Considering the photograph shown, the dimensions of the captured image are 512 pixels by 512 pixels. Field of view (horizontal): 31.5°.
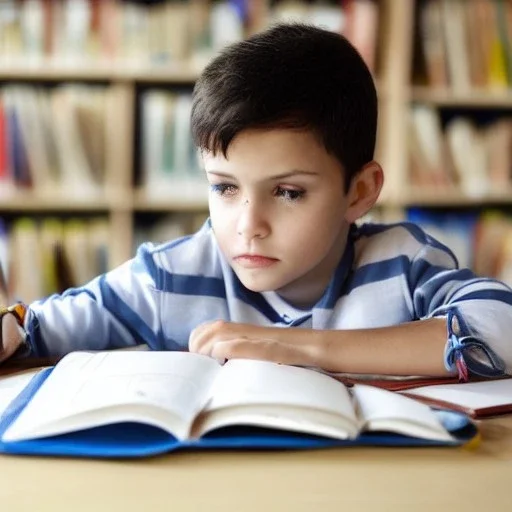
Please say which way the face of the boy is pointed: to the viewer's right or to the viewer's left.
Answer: to the viewer's left

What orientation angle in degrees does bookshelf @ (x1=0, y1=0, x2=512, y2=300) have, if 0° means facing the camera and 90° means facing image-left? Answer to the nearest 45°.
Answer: approximately 0°

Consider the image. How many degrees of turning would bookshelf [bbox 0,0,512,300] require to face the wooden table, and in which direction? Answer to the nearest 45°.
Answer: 0° — it already faces it

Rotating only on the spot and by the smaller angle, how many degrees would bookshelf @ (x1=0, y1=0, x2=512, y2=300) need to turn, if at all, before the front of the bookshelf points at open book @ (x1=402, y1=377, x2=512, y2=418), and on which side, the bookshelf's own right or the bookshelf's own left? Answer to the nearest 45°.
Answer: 0° — it already faces it
